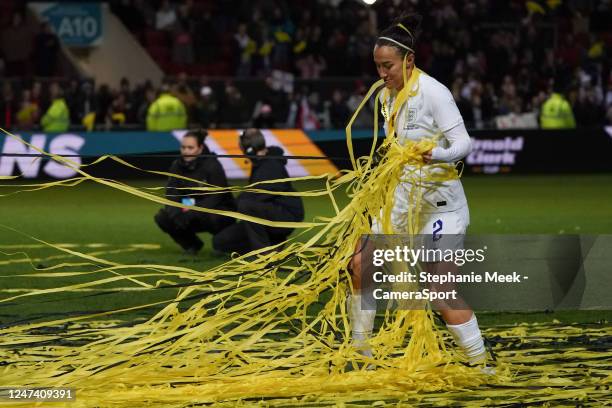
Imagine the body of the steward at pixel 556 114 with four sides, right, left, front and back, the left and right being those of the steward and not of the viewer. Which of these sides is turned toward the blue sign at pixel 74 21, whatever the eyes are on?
left

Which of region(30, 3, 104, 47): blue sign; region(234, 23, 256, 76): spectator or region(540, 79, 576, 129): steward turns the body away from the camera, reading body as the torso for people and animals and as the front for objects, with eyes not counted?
region(540, 79, 576, 129): steward

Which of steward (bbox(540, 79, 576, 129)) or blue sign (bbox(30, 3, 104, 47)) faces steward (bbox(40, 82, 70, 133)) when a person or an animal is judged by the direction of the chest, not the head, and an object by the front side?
the blue sign

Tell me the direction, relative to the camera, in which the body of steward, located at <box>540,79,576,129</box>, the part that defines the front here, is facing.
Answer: away from the camera

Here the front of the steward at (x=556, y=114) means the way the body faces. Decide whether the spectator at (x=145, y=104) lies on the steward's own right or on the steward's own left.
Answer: on the steward's own left

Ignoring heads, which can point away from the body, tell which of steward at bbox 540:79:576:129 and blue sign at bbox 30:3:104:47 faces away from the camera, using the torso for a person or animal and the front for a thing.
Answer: the steward

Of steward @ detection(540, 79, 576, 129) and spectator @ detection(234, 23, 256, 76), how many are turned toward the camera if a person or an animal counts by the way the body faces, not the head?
1

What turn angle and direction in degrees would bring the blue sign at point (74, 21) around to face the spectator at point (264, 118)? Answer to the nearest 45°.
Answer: approximately 45° to its left

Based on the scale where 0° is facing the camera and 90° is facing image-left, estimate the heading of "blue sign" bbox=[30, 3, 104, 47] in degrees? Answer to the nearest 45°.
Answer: approximately 0°

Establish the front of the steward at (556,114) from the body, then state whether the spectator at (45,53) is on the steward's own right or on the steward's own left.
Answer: on the steward's own left

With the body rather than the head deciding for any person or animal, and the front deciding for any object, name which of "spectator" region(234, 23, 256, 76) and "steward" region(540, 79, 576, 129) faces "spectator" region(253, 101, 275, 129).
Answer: "spectator" region(234, 23, 256, 76)

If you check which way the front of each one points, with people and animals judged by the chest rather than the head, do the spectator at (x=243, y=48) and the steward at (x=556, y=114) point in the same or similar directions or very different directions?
very different directions

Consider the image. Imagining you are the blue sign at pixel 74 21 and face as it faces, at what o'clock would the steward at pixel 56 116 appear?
The steward is roughly at 12 o'clock from the blue sign.
